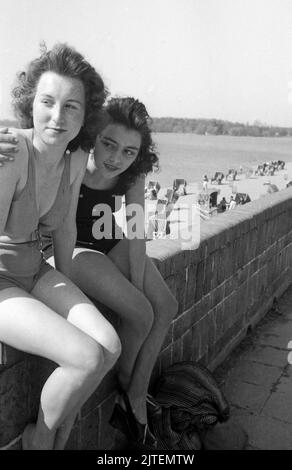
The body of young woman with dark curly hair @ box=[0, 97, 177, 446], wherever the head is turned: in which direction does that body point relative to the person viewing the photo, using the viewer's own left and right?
facing the viewer and to the right of the viewer

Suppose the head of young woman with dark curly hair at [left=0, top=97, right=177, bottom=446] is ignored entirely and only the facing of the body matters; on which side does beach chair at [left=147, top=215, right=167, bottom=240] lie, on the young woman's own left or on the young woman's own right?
on the young woman's own left
